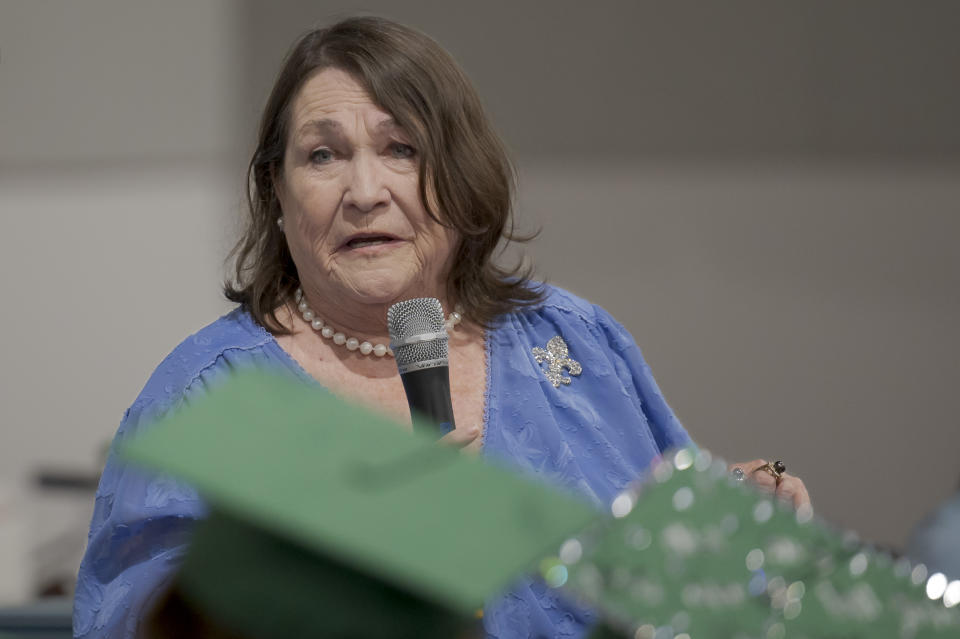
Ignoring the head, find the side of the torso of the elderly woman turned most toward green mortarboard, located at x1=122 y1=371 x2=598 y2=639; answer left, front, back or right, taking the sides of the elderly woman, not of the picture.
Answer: front

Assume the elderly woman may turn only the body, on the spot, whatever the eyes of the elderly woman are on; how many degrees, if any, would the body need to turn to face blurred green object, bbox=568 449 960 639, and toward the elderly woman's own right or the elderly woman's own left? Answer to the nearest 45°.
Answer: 0° — they already face it

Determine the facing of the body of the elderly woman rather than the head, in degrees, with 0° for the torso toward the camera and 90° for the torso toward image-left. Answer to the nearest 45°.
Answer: approximately 0°
